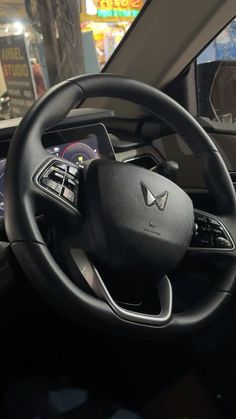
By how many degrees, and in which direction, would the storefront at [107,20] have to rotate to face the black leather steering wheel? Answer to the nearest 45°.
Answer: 0° — it already faces it

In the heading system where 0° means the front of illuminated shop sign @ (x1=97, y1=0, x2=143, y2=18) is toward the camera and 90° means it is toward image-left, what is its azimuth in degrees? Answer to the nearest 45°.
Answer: approximately 0°

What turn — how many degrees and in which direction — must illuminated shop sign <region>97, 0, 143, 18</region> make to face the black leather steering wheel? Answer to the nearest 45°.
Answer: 0° — it already faces it

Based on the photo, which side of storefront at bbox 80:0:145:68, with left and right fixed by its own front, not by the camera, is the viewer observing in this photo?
front
